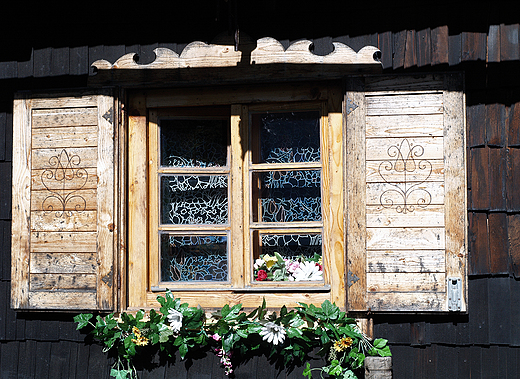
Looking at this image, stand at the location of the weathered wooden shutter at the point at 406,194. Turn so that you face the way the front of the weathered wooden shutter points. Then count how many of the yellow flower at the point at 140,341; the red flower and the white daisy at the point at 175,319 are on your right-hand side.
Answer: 3

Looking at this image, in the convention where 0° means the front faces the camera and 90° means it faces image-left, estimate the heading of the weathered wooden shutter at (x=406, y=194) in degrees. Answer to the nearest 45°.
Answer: approximately 0°

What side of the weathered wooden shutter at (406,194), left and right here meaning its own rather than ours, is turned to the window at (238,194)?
right

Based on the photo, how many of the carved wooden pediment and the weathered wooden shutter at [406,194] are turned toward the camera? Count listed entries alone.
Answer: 2

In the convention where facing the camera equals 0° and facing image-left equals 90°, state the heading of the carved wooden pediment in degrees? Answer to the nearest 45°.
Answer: approximately 0°

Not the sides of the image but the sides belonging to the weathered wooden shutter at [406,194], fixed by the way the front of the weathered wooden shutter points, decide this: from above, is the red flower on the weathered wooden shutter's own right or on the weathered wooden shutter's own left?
on the weathered wooden shutter's own right

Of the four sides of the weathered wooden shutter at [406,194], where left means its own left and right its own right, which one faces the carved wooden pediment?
right
